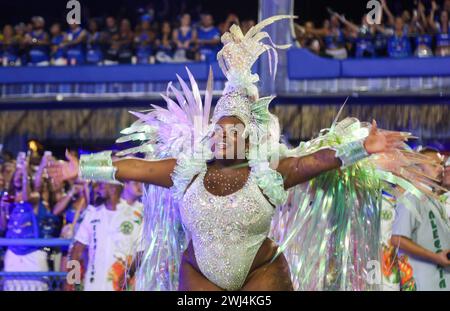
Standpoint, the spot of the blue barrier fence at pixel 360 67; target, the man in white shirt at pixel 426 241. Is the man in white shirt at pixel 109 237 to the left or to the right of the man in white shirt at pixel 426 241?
right

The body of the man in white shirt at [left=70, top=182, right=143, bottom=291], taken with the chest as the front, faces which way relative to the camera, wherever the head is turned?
toward the camera

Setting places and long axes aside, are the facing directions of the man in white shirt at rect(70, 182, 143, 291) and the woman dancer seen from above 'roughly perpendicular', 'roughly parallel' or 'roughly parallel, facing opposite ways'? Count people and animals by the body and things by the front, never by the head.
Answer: roughly parallel

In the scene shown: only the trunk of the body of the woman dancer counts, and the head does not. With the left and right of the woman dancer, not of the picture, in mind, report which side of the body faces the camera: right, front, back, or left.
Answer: front

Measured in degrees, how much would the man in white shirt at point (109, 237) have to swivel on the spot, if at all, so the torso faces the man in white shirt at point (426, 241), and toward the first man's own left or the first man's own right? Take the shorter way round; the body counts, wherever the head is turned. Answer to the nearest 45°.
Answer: approximately 45° to the first man's own left

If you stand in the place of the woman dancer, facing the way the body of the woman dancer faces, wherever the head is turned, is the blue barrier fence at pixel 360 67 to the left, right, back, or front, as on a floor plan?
back

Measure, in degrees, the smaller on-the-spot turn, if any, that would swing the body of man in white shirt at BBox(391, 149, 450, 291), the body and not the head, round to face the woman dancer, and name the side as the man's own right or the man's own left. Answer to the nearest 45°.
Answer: approximately 90° to the man's own right

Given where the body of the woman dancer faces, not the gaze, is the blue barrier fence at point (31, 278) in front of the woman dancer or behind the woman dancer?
behind

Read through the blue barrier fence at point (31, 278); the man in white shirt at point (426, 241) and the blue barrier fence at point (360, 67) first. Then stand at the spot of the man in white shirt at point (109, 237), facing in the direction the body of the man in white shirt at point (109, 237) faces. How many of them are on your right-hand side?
1

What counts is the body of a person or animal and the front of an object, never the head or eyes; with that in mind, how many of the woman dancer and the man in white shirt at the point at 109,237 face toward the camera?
2
